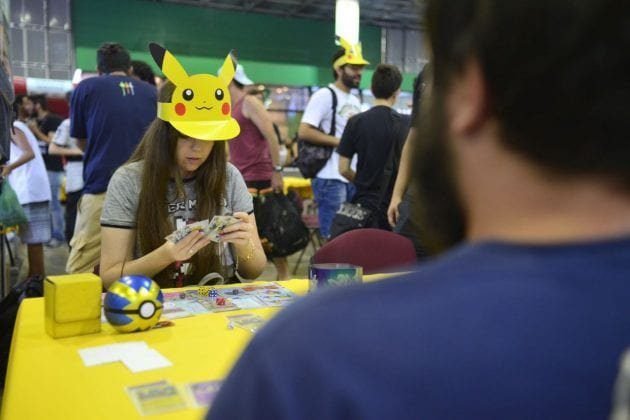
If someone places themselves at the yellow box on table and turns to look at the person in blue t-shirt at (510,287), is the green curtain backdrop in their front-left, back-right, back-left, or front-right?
back-left

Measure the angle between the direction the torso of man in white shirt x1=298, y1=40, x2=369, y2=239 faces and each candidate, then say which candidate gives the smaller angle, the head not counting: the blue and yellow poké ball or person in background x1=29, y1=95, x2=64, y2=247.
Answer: the blue and yellow poké ball

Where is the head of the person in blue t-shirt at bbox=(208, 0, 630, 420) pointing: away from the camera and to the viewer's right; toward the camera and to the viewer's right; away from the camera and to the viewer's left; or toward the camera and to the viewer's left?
away from the camera and to the viewer's left

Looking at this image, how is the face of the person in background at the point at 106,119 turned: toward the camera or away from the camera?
away from the camera

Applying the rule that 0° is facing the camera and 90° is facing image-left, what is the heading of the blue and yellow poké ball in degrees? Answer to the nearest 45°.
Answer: approximately 315°
